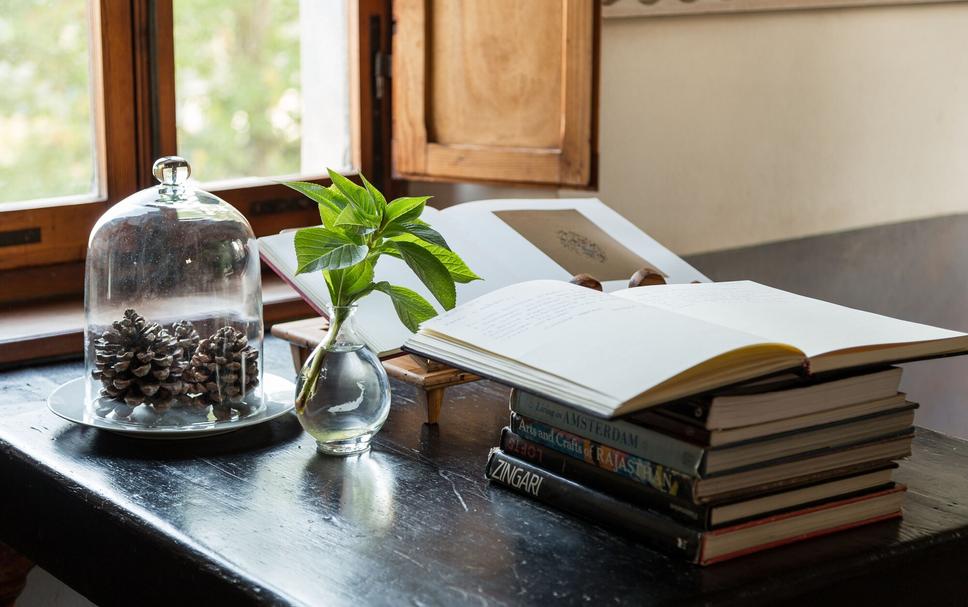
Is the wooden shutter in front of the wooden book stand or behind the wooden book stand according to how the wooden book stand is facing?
behind
